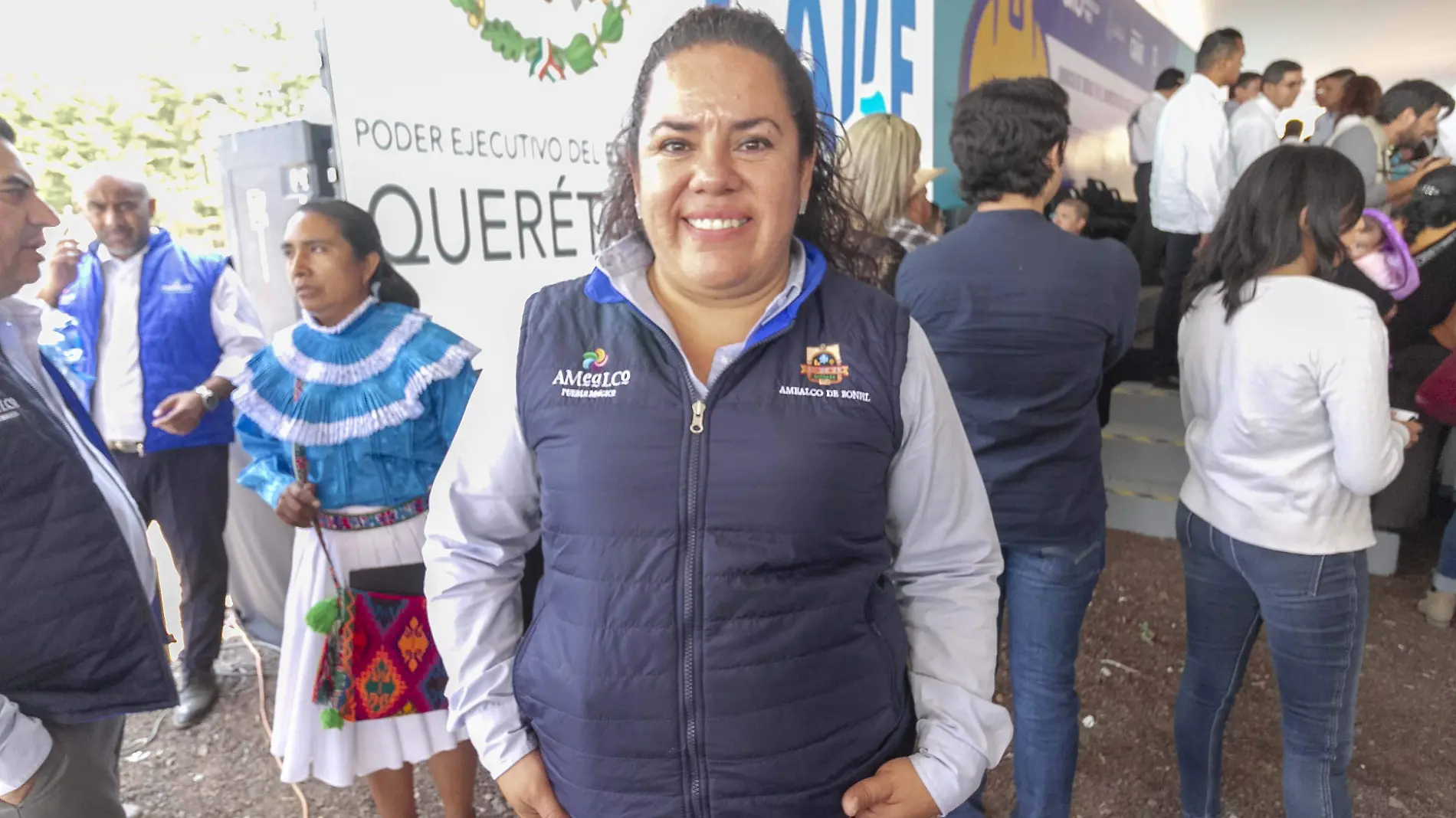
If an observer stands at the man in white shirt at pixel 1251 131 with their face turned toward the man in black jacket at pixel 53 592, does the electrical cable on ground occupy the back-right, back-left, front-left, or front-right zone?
front-right

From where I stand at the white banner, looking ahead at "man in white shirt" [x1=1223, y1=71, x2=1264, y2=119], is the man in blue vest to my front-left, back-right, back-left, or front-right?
back-left

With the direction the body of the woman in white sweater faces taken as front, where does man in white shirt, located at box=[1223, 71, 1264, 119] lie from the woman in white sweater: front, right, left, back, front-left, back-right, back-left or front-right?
front-left

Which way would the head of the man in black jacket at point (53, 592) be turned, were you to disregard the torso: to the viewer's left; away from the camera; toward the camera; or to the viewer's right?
to the viewer's right

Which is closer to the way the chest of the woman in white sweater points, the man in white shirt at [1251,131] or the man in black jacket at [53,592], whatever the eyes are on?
the man in white shirt

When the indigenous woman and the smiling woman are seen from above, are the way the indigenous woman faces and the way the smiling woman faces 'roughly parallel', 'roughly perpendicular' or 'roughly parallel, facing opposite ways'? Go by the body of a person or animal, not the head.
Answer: roughly parallel

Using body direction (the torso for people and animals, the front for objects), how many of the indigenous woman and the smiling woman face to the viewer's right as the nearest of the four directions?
0

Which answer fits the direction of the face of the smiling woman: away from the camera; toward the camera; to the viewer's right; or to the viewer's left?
toward the camera

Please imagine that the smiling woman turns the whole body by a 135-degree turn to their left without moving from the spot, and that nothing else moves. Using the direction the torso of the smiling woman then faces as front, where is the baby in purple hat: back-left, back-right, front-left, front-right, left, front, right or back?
front
